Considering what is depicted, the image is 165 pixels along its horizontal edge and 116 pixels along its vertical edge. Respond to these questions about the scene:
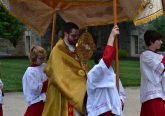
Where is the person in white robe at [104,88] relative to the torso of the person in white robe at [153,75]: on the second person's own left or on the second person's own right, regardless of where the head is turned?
on the second person's own right

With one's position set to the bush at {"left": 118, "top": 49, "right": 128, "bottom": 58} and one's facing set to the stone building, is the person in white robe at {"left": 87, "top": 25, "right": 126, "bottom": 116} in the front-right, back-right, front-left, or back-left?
back-left

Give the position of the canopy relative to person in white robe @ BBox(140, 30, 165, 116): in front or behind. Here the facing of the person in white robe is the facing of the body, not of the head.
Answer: behind
